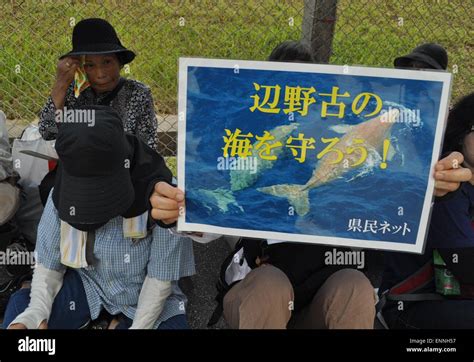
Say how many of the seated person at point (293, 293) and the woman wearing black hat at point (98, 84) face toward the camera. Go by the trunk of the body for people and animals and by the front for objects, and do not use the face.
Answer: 2

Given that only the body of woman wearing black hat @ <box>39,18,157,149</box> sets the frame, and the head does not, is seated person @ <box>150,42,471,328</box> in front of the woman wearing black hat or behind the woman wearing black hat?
in front

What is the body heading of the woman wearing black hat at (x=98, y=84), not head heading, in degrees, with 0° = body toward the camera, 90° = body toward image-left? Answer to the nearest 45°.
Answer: approximately 0°

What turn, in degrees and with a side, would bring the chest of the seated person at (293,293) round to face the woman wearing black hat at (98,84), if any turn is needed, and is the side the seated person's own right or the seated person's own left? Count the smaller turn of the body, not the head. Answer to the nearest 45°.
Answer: approximately 135° to the seated person's own right

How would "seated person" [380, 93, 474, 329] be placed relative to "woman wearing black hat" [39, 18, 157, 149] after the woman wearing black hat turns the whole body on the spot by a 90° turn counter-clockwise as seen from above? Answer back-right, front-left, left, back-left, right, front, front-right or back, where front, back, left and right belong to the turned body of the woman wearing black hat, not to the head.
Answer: front-right

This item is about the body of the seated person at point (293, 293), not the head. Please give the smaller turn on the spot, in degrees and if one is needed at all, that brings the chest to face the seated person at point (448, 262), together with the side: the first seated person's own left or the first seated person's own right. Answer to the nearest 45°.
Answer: approximately 90° to the first seated person's own left

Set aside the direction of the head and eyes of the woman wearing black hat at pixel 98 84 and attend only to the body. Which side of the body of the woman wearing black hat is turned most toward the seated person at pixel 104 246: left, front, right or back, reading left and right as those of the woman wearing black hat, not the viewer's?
front

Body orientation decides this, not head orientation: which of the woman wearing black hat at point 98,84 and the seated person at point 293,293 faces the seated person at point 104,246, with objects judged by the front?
the woman wearing black hat

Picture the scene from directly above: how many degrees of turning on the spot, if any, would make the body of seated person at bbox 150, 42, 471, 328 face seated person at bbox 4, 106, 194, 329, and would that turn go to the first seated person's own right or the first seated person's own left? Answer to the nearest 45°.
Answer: approximately 90° to the first seated person's own right
